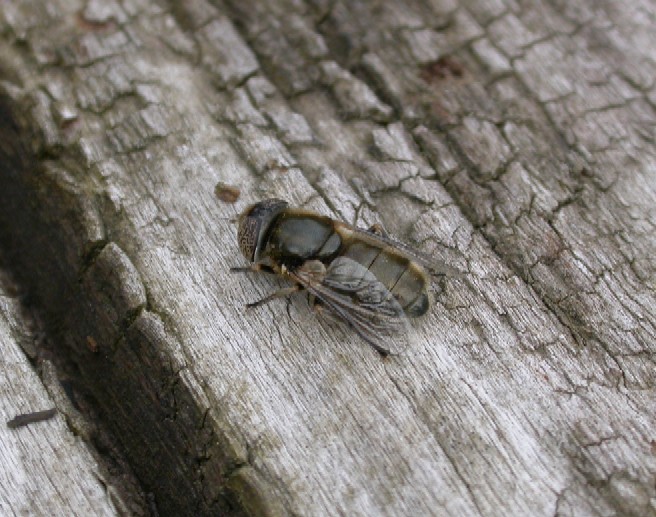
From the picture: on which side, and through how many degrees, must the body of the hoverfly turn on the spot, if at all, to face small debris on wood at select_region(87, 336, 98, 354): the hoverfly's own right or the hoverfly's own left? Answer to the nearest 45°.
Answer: approximately 90° to the hoverfly's own left

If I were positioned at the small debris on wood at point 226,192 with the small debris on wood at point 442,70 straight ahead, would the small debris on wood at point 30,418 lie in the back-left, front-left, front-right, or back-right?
back-right

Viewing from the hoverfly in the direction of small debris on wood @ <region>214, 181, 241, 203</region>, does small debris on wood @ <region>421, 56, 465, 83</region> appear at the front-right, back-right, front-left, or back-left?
front-right

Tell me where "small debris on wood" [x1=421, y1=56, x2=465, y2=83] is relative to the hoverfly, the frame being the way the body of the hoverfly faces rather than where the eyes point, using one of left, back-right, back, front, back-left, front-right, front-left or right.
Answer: front-right

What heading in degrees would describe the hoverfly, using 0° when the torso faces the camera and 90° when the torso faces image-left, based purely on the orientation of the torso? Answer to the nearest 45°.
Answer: approximately 135°
